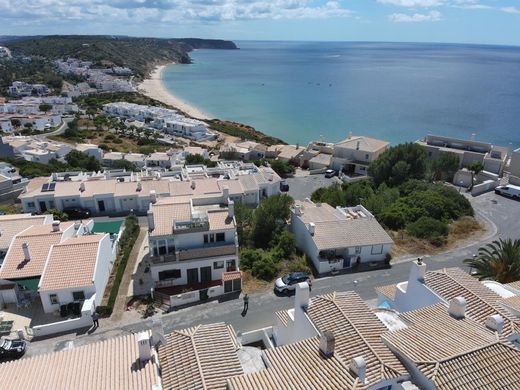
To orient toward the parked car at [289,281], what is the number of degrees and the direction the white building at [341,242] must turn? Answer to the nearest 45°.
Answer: approximately 45° to its right

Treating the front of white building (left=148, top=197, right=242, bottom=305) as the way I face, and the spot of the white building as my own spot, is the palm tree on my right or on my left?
on my left

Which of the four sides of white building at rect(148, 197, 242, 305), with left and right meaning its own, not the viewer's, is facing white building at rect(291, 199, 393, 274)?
left

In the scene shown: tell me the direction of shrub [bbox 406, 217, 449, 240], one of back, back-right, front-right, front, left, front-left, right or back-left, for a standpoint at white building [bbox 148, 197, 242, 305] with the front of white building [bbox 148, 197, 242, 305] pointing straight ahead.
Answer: left

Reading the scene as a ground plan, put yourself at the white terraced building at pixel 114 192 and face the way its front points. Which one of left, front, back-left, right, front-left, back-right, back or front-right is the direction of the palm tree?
front-left

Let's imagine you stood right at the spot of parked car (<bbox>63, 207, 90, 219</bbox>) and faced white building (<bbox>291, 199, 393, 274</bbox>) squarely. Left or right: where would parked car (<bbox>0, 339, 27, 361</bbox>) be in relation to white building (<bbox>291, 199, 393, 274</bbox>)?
right

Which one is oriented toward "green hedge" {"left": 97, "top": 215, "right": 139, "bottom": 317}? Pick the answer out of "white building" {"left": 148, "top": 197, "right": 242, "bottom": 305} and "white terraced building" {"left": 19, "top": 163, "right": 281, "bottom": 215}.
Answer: the white terraced building

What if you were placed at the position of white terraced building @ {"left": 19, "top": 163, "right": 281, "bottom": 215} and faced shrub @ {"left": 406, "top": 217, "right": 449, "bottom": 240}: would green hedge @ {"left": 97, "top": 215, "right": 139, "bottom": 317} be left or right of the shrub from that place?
right

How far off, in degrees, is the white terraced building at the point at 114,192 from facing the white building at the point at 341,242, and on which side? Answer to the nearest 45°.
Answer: approximately 45° to its left

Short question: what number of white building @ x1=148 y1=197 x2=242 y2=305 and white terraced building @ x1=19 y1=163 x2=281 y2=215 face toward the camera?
2

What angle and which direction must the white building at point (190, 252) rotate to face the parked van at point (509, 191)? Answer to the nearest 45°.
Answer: approximately 90° to its left

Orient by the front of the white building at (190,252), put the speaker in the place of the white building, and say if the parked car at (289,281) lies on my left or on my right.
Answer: on my left
